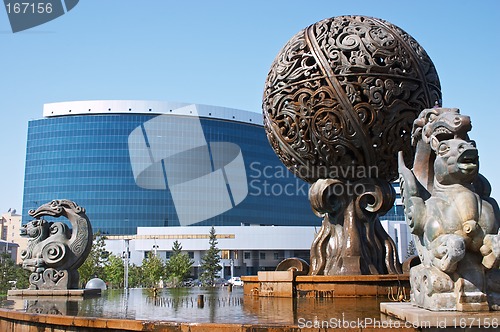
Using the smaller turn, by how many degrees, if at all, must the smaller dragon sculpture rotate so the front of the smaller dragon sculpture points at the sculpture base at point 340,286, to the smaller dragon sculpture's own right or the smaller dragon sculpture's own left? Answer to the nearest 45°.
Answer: approximately 135° to the smaller dragon sculpture's own left

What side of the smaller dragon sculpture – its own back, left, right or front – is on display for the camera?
left

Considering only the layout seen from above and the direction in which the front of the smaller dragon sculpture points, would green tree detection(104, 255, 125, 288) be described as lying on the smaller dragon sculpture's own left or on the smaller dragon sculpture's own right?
on the smaller dragon sculpture's own right

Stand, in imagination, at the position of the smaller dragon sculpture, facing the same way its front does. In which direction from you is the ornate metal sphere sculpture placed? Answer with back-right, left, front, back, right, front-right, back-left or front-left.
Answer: back-left

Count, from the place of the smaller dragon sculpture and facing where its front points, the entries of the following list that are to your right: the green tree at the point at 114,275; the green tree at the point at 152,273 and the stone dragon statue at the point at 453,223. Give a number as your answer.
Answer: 2

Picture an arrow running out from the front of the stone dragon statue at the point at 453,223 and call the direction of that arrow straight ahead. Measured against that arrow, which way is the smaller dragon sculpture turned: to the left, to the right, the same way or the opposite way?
to the right
